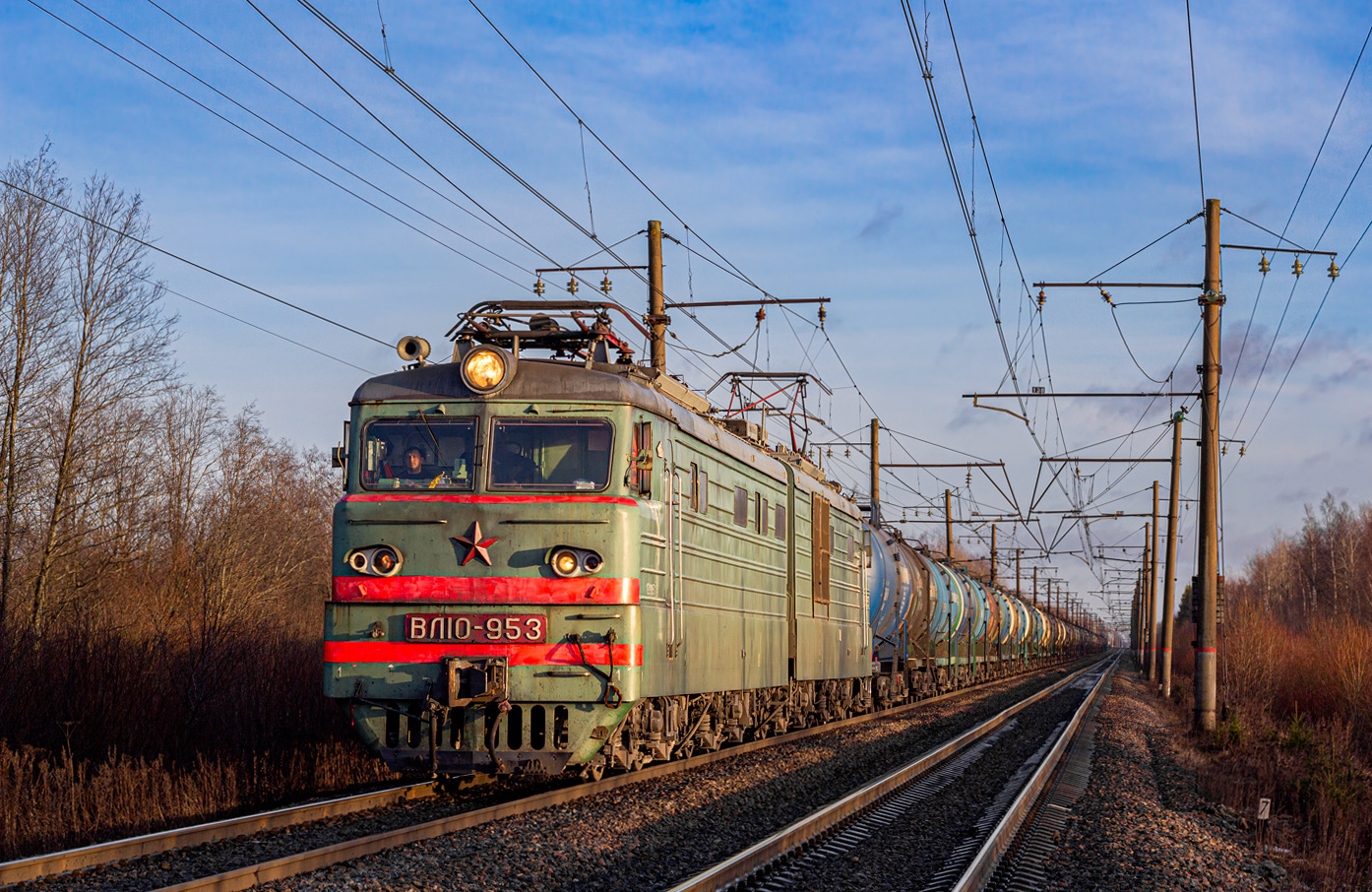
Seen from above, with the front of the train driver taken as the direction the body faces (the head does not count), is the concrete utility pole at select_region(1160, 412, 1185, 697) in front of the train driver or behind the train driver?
behind

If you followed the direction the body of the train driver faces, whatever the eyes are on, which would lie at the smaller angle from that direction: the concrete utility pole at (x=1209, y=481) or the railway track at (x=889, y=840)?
the railway track

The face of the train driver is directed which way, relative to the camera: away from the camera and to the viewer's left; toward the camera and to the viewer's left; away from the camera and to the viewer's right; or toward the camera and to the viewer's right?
toward the camera and to the viewer's left

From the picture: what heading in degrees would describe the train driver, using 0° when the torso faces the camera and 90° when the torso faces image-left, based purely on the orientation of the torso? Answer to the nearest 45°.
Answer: approximately 0°

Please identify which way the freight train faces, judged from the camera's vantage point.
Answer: facing the viewer and to the left of the viewer

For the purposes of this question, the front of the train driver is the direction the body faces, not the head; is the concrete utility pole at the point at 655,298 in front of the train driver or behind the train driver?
behind

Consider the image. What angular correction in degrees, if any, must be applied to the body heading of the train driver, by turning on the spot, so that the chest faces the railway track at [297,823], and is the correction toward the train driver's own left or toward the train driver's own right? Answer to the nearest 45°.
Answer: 0° — they already face it

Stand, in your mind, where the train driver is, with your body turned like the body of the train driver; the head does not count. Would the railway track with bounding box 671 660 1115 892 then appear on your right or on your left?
on your left

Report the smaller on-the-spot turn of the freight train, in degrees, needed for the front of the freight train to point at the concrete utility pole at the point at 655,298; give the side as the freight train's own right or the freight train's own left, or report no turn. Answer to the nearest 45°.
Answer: approximately 135° to the freight train's own right
